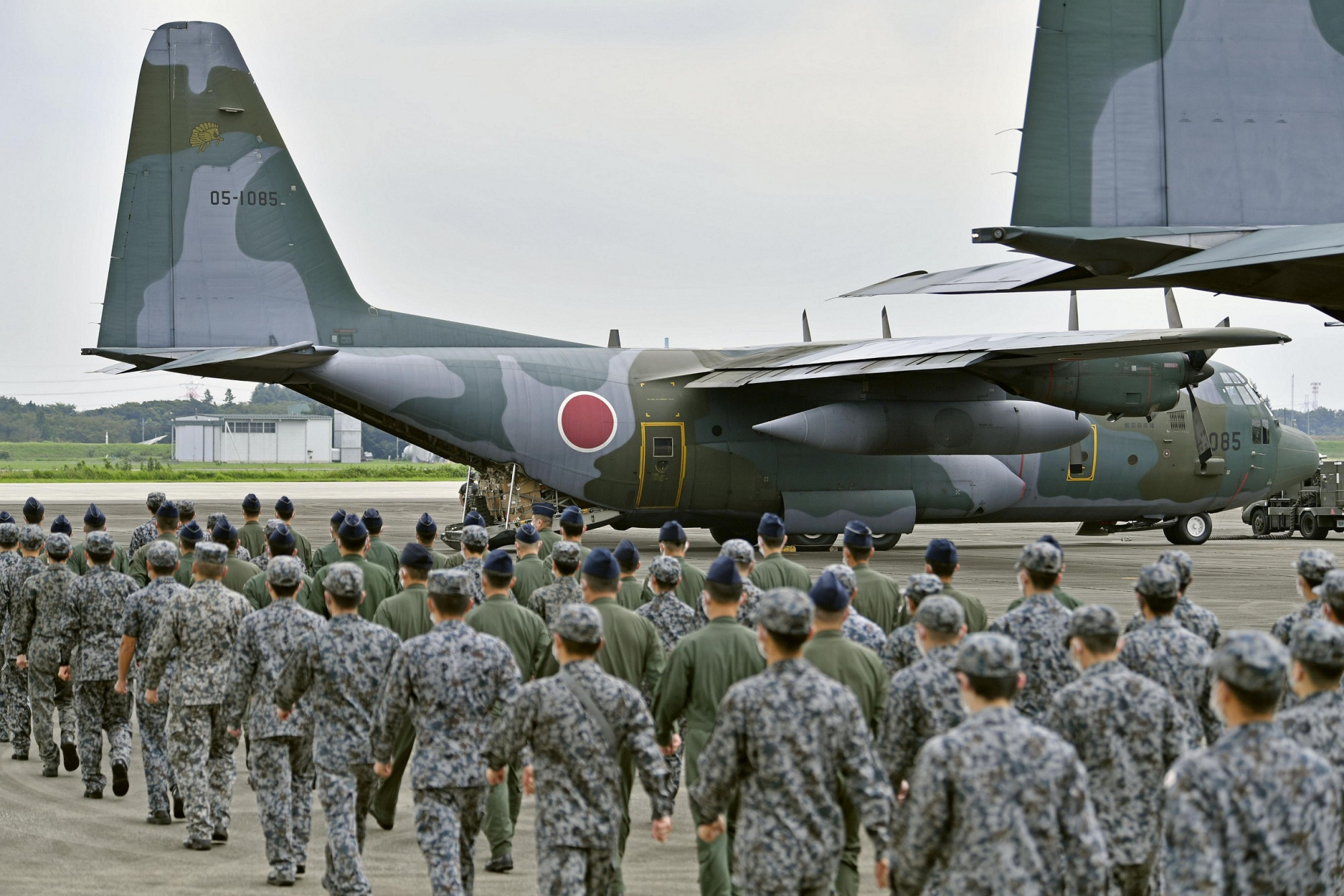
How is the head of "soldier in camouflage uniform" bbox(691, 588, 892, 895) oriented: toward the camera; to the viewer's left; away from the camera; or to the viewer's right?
away from the camera

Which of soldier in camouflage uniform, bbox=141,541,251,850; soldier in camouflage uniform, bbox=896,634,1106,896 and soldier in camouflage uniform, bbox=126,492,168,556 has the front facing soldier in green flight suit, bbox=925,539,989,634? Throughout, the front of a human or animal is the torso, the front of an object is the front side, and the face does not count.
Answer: soldier in camouflage uniform, bbox=896,634,1106,896

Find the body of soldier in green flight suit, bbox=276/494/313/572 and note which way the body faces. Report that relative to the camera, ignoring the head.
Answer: away from the camera

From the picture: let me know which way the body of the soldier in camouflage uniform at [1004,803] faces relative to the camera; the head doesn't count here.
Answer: away from the camera

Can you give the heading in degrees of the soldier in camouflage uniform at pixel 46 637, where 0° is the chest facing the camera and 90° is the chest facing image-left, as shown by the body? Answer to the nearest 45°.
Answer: approximately 180°

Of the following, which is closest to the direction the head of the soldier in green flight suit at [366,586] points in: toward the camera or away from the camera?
away from the camera

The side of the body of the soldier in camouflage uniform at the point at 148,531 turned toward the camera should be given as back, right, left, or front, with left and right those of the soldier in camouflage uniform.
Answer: back

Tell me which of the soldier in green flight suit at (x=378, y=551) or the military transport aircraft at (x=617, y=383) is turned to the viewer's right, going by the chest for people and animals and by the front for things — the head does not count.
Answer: the military transport aircraft

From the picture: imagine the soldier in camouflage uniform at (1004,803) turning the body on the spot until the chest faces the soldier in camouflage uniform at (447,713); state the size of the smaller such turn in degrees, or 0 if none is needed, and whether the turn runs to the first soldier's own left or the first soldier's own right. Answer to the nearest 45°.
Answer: approximately 45° to the first soldier's own left

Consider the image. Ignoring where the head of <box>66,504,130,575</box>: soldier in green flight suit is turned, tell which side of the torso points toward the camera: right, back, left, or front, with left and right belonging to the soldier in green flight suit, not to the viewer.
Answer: back

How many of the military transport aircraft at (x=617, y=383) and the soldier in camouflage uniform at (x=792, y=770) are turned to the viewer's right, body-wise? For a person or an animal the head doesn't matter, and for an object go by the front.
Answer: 1

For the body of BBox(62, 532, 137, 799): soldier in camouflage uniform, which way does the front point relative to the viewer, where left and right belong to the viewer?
facing away from the viewer

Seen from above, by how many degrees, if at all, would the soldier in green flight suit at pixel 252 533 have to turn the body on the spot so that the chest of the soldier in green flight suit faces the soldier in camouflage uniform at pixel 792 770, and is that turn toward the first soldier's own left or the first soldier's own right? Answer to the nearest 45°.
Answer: approximately 180°
